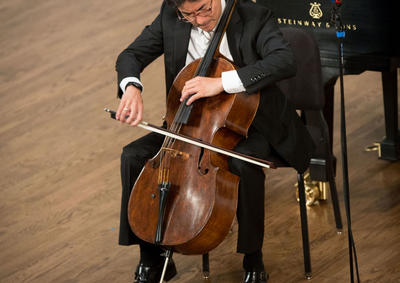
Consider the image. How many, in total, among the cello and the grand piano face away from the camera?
0

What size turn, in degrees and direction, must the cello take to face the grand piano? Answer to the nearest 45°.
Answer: approximately 180°

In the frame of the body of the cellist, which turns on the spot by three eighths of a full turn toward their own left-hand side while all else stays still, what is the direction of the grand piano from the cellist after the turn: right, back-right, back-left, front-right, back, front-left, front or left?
front-left

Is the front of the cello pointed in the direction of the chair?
no

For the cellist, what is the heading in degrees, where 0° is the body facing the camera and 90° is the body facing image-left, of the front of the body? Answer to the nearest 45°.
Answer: approximately 45°
